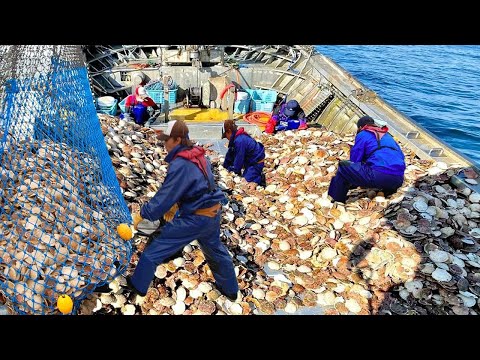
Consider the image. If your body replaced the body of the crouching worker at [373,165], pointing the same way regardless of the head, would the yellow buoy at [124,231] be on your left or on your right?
on your left

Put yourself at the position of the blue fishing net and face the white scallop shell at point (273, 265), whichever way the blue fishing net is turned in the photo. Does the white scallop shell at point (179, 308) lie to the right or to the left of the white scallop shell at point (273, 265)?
right

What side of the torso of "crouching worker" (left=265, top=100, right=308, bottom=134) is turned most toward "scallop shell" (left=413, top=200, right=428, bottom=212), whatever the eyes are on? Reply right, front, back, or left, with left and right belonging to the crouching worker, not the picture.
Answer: front

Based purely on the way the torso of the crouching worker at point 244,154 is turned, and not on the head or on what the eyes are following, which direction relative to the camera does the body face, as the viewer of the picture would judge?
to the viewer's left

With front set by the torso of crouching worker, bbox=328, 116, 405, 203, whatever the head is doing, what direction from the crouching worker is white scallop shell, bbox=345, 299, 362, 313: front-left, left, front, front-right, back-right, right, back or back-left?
back-left

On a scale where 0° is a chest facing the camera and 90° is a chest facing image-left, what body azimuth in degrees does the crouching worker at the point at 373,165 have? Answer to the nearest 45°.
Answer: approximately 135°

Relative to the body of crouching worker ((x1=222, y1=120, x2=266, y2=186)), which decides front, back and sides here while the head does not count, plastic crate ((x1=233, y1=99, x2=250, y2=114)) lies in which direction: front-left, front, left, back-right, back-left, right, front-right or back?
right

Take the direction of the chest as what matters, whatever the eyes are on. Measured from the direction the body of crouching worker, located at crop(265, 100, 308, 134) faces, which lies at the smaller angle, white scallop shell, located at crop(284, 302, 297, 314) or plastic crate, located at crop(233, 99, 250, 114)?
the white scallop shell

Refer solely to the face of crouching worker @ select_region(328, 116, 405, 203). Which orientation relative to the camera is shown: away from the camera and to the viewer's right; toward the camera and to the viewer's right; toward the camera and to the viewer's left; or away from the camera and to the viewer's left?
away from the camera and to the viewer's left

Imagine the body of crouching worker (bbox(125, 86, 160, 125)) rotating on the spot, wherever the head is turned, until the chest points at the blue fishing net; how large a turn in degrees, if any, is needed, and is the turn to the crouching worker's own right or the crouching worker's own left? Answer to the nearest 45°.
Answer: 0° — they already face it

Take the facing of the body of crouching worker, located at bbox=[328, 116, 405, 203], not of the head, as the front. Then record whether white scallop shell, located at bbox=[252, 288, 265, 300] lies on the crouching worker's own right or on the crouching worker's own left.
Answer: on the crouching worker's own left
